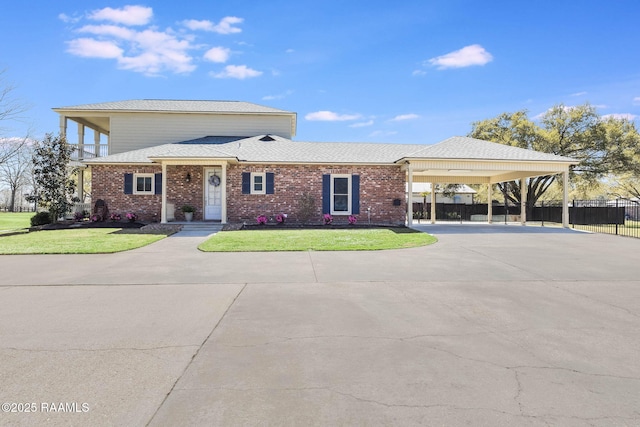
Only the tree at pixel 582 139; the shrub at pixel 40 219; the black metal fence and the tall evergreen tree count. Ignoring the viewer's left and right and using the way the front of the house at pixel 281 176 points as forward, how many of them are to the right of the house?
2

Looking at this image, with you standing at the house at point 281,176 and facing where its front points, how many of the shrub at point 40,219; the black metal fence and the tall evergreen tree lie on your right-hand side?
2

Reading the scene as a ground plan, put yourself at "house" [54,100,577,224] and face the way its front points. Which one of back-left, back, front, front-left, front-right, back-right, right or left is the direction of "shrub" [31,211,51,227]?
right

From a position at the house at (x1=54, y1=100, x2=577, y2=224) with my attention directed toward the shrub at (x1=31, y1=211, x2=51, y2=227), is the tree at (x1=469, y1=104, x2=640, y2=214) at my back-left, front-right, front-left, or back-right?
back-right

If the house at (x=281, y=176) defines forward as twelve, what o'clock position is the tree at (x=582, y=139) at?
The tree is roughly at 8 o'clock from the house.

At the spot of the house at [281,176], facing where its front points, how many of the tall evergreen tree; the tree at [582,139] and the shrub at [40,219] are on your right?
2

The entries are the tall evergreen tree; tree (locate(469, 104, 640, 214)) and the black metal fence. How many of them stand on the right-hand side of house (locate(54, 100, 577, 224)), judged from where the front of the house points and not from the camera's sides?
1

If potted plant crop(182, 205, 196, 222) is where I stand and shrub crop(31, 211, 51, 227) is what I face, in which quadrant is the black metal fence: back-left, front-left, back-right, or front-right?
back-right

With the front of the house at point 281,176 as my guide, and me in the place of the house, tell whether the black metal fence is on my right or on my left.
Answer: on my left

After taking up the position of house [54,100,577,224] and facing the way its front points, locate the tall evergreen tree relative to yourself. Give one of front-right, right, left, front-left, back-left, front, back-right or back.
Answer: right

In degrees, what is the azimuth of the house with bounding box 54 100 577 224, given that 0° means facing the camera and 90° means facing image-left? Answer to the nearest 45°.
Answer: approximately 0°

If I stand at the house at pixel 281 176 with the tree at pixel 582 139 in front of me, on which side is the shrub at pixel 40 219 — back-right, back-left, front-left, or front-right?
back-left
